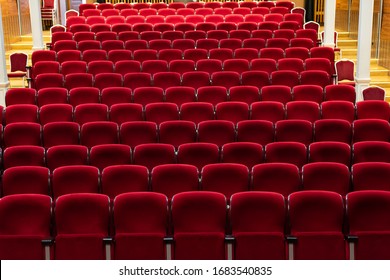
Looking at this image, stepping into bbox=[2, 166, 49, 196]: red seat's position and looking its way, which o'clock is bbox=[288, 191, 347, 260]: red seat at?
bbox=[288, 191, 347, 260]: red seat is roughly at 10 o'clock from bbox=[2, 166, 49, 196]: red seat.

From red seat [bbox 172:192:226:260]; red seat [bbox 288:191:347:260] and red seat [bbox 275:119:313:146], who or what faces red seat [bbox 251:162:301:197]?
red seat [bbox 275:119:313:146]

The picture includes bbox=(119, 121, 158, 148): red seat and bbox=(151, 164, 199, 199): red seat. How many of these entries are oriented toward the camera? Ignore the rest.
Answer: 2

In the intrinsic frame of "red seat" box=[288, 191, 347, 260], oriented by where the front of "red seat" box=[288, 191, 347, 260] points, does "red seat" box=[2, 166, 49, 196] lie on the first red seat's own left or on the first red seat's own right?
on the first red seat's own right

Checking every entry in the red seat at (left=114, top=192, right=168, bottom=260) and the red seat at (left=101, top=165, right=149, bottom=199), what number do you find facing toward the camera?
2

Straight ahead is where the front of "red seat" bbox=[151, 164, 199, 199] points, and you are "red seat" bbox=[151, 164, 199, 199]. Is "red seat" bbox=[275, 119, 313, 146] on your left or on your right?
on your left

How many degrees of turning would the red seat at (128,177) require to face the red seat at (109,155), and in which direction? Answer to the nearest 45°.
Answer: approximately 180°

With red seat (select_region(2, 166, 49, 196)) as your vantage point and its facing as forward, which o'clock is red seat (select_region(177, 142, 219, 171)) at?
red seat (select_region(177, 142, 219, 171)) is roughly at 9 o'clock from red seat (select_region(2, 166, 49, 196)).

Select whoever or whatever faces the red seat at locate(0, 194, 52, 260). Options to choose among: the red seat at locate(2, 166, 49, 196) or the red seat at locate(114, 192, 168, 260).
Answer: the red seat at locate(2, 166, 49, 196)

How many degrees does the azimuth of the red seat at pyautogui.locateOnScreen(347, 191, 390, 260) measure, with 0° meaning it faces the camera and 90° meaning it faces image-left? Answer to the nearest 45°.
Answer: approximately 0°

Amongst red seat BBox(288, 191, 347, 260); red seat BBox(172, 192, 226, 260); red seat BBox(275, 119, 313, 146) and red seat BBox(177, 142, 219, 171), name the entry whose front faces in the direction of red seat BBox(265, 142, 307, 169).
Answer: red seat BBox(275, 119, 313, 146)

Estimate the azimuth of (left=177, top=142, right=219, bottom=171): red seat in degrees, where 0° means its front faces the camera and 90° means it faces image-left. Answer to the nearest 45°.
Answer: approximately 0°
